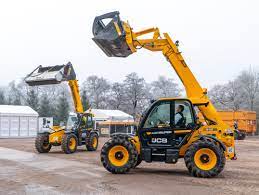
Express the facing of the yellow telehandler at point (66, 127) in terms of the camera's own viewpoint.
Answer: facing the viewer and to the left of the viewer

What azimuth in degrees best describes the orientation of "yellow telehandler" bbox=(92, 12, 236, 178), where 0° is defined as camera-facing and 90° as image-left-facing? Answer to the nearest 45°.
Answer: approximately 90°

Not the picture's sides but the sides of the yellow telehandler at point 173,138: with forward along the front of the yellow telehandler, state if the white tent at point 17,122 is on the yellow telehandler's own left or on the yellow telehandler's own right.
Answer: on the yellow telehandler's own right

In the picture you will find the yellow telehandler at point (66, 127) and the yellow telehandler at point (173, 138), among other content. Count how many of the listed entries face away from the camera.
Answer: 0

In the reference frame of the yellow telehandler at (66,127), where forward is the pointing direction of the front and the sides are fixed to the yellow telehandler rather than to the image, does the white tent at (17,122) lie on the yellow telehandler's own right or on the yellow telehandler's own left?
on the yellow telehandler's own right

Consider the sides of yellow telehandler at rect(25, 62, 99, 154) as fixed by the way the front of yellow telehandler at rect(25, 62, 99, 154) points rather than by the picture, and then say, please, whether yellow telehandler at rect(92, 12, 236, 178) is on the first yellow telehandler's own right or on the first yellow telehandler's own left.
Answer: on the first yellow telehandler's own left

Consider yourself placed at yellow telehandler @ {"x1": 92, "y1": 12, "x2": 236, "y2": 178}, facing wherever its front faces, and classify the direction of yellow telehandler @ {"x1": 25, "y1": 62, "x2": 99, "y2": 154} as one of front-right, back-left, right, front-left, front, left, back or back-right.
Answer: front-right
